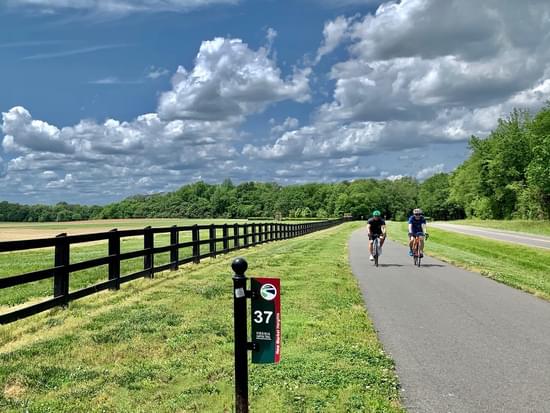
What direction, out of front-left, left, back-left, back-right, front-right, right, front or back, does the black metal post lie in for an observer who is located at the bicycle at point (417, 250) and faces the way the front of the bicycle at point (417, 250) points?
front

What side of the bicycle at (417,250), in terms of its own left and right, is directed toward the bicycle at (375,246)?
right

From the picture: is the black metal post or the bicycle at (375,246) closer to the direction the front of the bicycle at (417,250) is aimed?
the black metal post

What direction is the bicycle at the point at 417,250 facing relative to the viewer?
toward the camera
